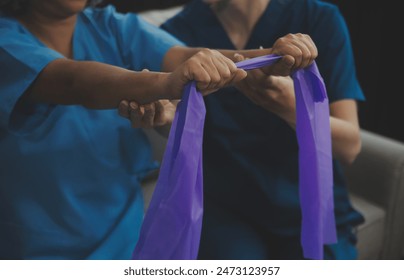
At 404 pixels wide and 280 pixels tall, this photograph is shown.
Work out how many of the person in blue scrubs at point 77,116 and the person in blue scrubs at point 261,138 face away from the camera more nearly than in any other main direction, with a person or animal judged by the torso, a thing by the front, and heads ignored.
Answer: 0

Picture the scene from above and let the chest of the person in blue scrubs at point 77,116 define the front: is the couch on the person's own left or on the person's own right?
on the person's own left

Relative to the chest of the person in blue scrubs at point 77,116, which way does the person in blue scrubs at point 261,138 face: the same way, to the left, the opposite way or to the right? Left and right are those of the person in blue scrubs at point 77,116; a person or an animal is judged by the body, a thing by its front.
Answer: to the right

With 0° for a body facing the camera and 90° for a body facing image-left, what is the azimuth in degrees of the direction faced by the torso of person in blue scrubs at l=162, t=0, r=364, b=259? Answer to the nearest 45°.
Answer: approximately 45°

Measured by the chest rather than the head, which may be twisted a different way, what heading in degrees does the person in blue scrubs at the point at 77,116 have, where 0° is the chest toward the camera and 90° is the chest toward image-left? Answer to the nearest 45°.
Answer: approximately 315°
